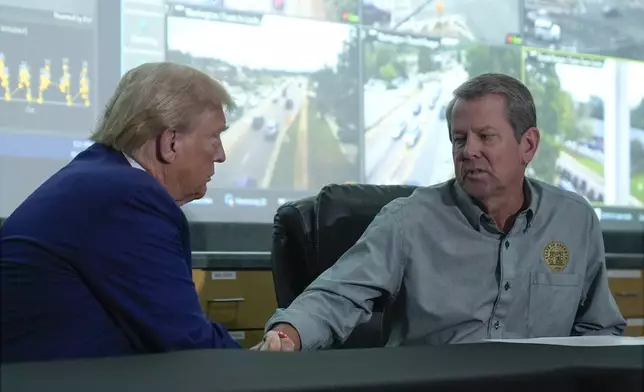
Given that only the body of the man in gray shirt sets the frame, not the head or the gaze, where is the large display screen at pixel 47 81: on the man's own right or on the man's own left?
on the man's own right

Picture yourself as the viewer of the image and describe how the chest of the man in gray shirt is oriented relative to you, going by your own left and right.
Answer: facing the viewer

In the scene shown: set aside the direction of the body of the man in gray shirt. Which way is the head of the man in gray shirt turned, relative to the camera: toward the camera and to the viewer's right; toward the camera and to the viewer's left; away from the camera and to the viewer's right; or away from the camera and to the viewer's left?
toward the camera and to the viewer's left

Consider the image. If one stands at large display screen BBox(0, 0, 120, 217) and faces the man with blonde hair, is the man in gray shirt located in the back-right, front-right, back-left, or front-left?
front-left

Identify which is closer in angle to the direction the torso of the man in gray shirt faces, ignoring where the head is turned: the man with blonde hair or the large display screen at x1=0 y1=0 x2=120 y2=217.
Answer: the man with blonde hair

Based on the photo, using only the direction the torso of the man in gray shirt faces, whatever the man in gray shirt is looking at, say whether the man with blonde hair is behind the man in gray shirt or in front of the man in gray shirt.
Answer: in front

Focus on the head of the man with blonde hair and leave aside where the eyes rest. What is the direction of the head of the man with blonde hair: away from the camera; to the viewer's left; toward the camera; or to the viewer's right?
to the viewer's right

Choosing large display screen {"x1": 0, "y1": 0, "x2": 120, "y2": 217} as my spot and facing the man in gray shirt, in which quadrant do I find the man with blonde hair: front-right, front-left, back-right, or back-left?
front-right
